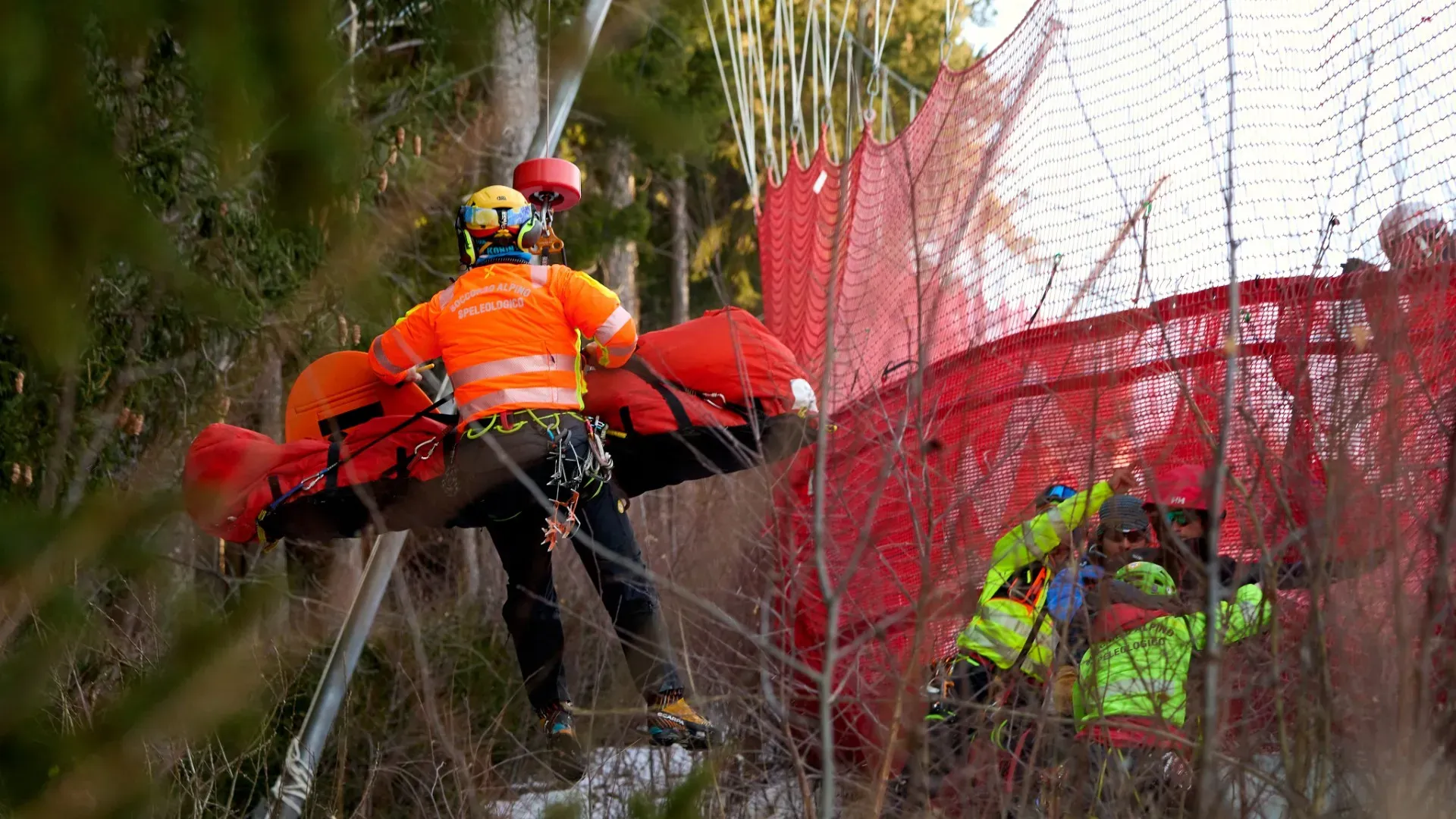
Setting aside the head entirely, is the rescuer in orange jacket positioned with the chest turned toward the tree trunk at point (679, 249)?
yes

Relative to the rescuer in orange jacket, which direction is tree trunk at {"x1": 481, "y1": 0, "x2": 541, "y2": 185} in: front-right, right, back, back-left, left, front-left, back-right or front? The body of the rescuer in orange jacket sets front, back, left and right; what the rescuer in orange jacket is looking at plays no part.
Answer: front

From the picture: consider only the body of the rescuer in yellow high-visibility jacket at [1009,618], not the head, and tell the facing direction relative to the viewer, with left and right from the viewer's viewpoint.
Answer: facing to the right of the viewer

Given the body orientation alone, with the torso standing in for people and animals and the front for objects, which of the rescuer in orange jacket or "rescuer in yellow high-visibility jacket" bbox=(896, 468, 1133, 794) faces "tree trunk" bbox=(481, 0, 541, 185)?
the rescuer in orange jacket

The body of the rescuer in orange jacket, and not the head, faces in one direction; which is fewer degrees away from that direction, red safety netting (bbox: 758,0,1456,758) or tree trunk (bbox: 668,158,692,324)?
the tree trunk

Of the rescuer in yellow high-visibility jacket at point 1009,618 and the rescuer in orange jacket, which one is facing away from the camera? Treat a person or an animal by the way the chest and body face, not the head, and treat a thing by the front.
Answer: the rescuer in orange jacket

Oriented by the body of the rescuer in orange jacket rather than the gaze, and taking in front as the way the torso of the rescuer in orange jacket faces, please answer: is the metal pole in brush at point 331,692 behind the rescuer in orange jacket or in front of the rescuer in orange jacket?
in front

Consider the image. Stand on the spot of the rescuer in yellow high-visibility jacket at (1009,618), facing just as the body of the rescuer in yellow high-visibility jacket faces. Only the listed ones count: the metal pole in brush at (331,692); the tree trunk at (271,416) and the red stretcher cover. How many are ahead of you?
0

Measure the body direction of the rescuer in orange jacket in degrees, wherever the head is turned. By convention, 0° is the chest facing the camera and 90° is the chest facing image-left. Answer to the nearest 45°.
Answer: approximately 180°

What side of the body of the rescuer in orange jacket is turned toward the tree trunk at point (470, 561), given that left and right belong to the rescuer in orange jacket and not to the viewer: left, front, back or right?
front
